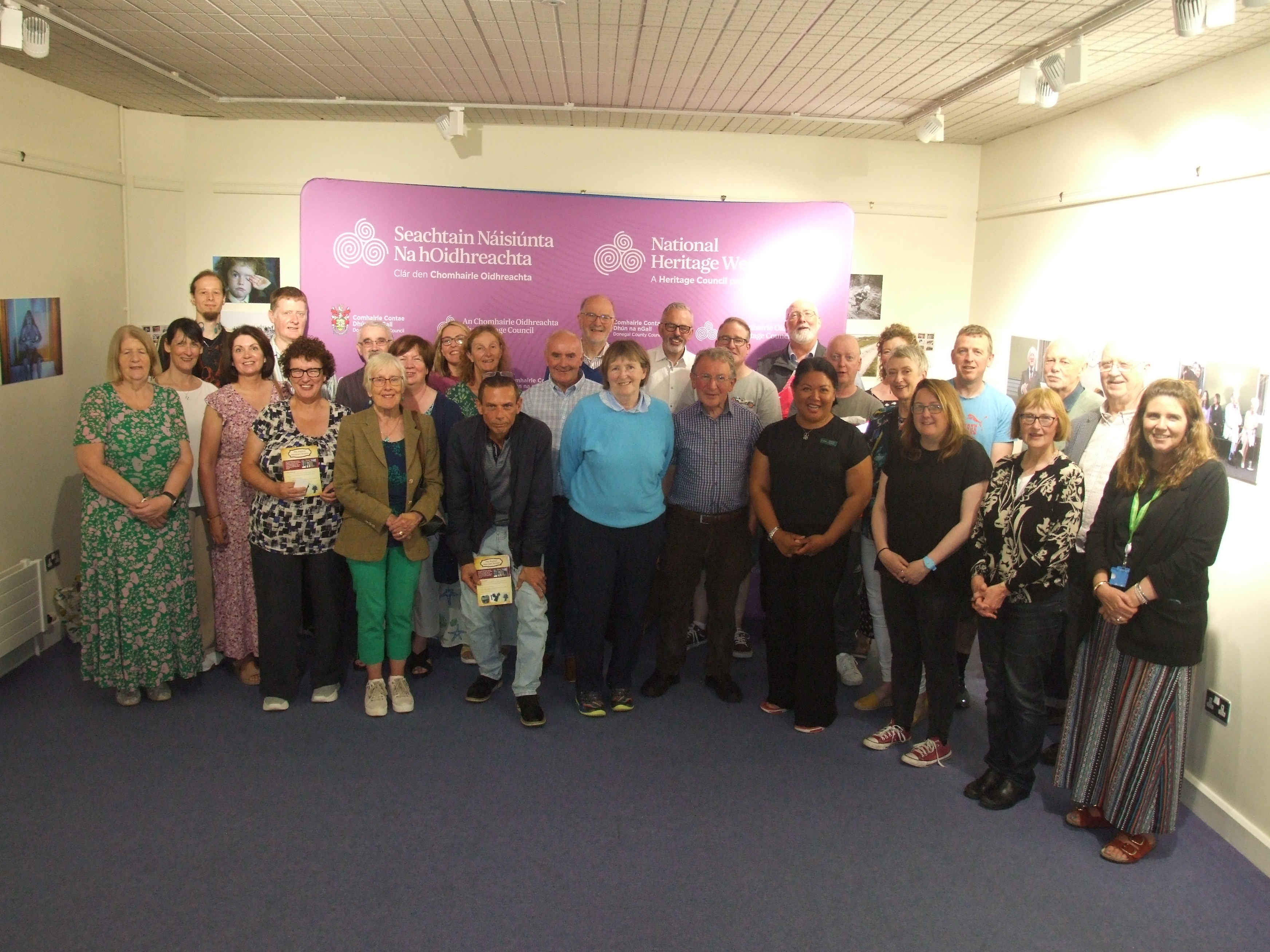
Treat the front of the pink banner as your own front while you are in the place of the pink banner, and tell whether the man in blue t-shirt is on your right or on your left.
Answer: on your left

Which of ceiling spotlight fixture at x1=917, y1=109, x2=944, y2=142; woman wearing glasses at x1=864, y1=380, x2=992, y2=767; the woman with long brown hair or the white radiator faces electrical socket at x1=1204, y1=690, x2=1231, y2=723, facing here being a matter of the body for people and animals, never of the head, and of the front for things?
the white radiator

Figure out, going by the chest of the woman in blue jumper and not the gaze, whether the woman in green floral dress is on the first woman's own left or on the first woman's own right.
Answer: on the first woman's own right

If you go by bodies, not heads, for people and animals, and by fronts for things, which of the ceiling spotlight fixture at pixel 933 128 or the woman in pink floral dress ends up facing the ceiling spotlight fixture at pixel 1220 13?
the woman in pink floral dress

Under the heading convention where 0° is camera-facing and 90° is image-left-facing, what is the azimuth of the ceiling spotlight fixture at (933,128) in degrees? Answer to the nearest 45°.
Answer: approximately 90°

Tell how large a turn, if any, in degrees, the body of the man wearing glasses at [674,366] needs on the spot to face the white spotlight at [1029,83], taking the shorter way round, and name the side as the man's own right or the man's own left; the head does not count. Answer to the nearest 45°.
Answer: approximately 45° to the man's own left

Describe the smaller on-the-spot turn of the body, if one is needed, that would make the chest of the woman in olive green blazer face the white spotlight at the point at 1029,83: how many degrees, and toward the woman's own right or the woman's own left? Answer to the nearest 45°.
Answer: approximately 90° to the woman's own left

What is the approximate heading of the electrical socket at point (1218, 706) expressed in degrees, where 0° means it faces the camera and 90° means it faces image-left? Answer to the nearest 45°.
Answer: approximately 45°

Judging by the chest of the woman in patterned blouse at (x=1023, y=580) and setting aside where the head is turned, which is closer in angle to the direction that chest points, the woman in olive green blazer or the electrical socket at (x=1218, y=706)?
the woman in olive green blazer

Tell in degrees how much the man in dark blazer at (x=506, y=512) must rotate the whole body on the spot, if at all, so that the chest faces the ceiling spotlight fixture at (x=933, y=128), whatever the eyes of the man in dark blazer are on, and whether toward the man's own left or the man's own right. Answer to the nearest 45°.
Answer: approximately 135° to the man's own left
